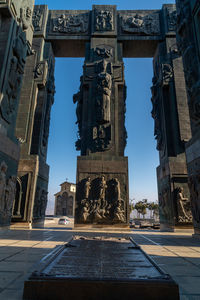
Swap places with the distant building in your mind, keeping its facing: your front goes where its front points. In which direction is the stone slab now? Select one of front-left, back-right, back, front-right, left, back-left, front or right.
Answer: front

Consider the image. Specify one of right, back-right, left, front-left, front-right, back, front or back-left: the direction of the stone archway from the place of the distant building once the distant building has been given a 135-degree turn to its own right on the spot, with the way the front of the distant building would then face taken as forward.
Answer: back-left

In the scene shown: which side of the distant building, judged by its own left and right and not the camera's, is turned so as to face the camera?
front

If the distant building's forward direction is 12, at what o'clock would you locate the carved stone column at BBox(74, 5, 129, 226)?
The carved stone column is roughly at 12 o'clock from the distant building.
